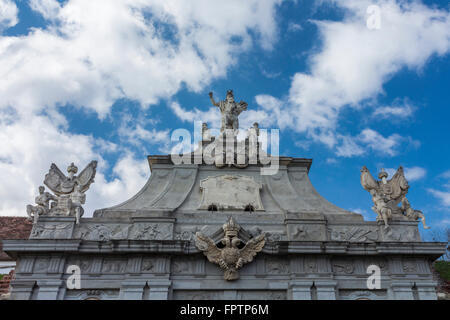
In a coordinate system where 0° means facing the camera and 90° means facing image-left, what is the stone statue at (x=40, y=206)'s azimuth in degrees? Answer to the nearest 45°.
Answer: approximately 45°

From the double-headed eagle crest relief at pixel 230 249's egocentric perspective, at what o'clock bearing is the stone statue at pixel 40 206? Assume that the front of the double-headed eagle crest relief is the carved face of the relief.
The stone statue is roughly at 3 o'clock from the double-headed eagle crest relief.

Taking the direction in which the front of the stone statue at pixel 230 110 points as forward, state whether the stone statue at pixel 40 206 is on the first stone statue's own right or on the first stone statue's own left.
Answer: on the first stone statue's own right

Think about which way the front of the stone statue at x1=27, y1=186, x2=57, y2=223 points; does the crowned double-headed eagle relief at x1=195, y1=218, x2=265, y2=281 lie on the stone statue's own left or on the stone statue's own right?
on the stone statue's own left

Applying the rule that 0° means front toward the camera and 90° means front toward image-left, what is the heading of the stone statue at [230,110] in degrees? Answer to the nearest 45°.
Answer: approximately 0°

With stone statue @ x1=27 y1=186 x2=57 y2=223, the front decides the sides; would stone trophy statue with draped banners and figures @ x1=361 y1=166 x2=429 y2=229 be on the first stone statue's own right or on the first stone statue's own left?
on the first stone statue's own left

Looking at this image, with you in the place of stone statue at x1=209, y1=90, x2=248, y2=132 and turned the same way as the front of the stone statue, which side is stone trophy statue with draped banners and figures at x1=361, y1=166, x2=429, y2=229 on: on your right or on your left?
on your left
